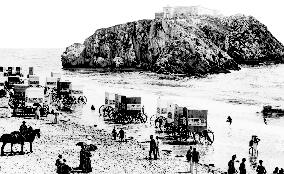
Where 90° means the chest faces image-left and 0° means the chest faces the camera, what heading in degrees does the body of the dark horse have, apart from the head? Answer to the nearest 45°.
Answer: approximately 270°

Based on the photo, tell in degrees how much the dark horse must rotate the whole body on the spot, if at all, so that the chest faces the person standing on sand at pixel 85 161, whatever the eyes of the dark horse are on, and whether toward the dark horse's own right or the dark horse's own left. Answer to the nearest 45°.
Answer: approximately 45° to the dark horse's own right
